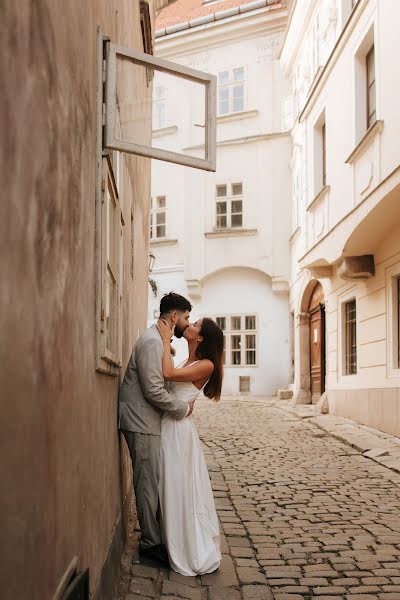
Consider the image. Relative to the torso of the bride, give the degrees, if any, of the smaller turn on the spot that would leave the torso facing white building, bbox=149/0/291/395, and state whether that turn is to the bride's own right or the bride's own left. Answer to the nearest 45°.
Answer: approximately 90° to the bride's own right

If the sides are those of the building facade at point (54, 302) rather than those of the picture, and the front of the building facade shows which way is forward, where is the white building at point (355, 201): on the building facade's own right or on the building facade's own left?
on the building facade's own left

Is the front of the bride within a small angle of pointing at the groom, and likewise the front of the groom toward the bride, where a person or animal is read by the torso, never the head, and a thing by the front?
yes

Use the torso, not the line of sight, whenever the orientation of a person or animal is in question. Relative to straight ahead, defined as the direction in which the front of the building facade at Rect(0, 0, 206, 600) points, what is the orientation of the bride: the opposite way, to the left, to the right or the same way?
the opposite way

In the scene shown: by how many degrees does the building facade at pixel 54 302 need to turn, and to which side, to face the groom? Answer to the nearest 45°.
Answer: approximately 90° to its left

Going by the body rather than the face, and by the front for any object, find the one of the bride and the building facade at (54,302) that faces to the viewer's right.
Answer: the building facade

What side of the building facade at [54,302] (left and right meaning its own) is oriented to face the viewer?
right

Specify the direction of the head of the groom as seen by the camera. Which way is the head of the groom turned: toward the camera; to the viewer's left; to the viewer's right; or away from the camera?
to the viewer's right

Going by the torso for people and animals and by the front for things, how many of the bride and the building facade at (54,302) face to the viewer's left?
1

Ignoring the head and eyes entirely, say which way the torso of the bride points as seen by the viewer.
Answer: to the viewer's left

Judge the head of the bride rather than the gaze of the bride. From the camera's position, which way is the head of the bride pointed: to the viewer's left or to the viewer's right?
to the viewer's left

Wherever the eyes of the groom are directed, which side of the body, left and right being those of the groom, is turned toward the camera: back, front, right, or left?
right
